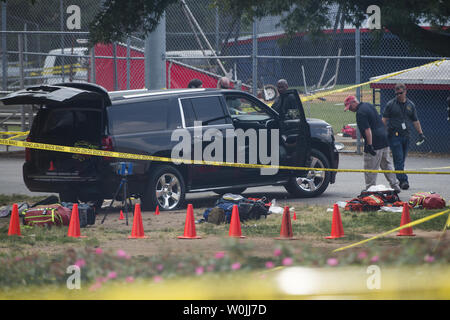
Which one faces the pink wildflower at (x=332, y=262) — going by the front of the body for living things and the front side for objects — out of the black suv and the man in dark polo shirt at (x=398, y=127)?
the man in dark polo shirt

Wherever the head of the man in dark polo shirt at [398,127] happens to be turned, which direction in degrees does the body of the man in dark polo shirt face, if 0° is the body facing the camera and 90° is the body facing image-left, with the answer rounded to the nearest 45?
approximately 0°

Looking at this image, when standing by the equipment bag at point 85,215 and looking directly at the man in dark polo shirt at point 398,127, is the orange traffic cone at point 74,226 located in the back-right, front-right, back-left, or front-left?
back-right

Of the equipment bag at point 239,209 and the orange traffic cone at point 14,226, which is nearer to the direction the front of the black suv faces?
the equipment bag

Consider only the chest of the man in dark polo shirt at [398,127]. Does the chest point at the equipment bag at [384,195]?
yes

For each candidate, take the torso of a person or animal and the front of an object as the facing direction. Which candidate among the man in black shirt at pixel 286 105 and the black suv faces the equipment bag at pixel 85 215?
the man in black shirt

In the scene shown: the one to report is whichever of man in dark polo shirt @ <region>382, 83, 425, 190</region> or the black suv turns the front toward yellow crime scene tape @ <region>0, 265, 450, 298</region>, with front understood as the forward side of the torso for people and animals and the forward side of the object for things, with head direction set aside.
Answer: the man in dark polo shirt

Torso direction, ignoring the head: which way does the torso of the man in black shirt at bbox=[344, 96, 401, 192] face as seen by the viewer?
to the viewer's left

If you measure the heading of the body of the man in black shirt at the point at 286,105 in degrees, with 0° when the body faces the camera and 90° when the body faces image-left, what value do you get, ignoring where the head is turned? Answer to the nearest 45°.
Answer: approximately 45°

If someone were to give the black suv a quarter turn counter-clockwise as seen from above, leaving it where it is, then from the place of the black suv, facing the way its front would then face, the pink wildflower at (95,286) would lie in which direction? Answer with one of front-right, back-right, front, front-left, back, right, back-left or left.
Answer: back-left

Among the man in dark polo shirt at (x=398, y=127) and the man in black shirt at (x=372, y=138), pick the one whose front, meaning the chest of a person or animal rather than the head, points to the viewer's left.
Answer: the man in black shirt

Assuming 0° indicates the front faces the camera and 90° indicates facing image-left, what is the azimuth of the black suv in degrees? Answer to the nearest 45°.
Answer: approximately 225°

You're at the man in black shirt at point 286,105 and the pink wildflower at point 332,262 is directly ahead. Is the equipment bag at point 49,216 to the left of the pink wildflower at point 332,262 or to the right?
right

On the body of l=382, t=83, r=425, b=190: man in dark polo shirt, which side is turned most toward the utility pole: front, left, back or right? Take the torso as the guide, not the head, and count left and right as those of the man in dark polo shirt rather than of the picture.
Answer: right

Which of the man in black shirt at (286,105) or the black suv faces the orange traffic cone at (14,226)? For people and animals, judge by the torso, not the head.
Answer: the man in black shirt
